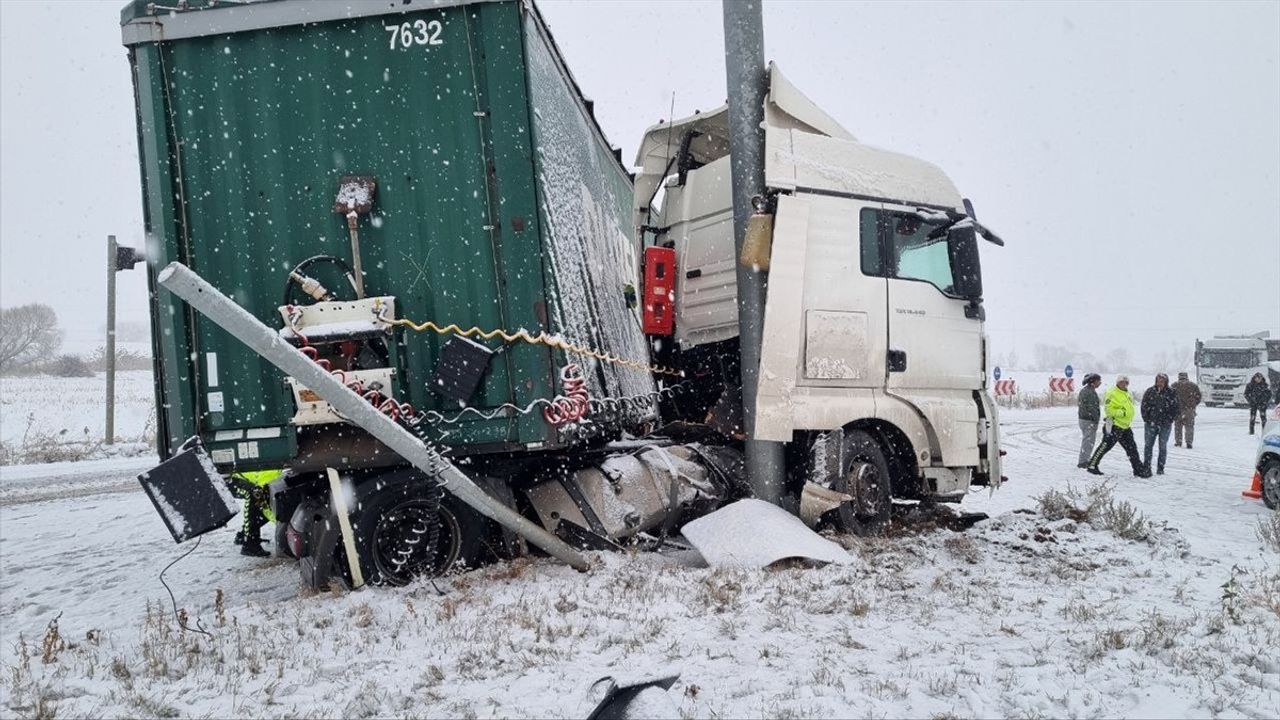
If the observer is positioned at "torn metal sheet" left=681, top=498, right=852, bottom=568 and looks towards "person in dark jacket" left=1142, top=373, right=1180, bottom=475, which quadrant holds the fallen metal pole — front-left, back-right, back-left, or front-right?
back-left

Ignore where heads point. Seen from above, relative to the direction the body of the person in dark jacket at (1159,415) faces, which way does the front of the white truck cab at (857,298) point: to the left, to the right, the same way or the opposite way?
to the left

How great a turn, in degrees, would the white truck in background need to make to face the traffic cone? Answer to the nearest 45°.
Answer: approximately 45° to its left

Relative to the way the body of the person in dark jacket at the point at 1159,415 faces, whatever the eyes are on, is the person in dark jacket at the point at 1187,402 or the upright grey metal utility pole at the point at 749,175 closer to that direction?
the upright grey metal utility pole

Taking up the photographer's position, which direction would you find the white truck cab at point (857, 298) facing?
facing to the right of the viewer
